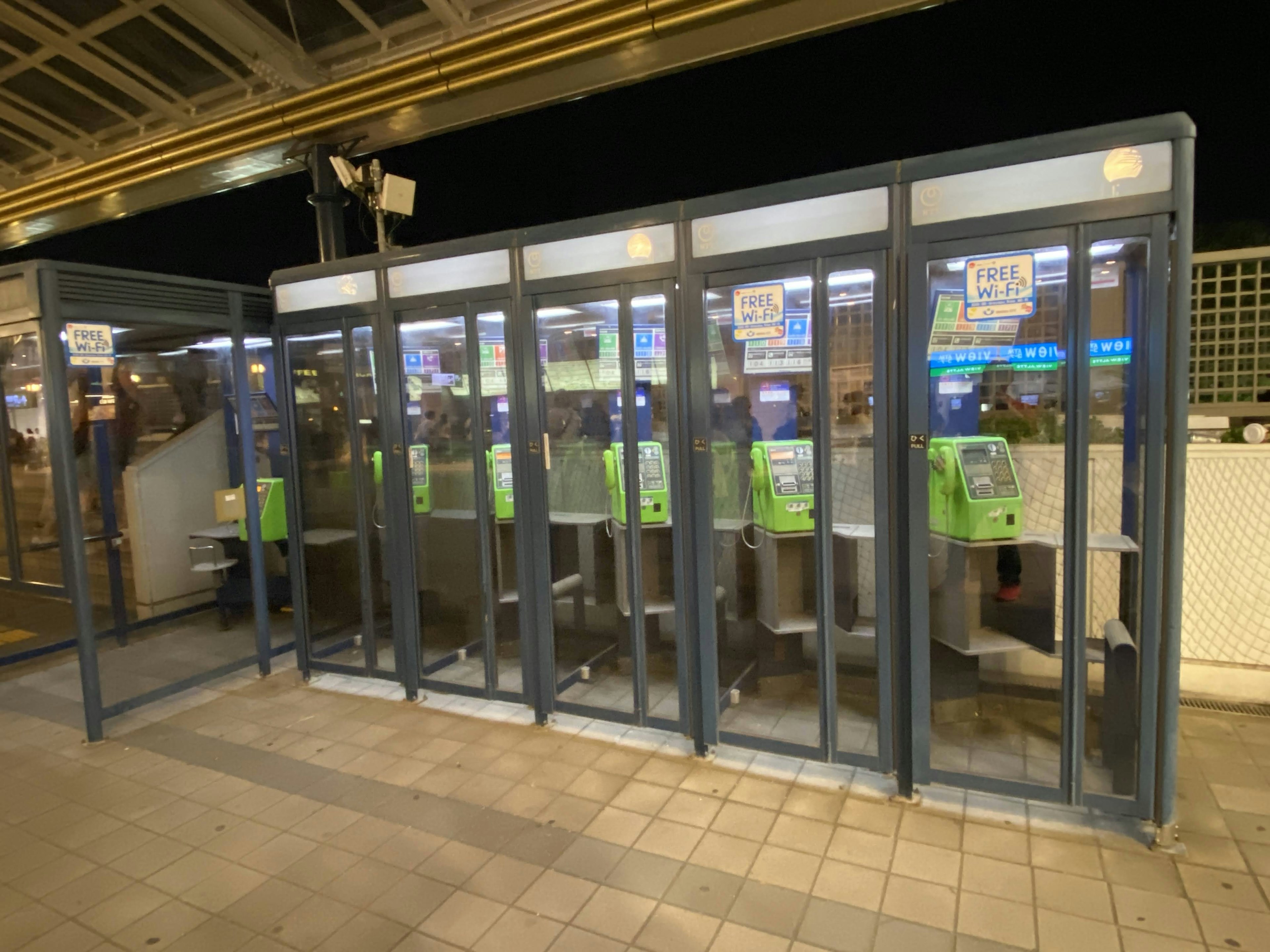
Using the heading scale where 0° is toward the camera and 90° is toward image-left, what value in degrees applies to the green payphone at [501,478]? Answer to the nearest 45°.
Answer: approximately 0°

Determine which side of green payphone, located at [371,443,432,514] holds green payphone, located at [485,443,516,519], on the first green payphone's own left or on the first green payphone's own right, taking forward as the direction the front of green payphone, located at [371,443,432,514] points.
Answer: on the first green payphone's own left

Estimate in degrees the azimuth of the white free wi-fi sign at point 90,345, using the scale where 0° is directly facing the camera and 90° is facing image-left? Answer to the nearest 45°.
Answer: approximately 0°

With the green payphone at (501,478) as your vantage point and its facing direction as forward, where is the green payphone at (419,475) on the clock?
the green payphone at (419,475) is roughly at 4 o'clock from the green payphone at (501,478).

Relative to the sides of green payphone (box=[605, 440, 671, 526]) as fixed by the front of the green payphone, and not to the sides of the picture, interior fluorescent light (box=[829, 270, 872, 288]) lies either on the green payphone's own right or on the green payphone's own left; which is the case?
on the green payphone's own left

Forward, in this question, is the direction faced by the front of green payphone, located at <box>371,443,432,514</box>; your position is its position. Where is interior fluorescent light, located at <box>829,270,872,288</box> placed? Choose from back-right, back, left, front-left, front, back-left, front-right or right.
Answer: front-left

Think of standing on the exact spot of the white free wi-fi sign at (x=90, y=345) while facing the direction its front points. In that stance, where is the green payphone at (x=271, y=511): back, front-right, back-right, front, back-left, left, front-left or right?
back-left

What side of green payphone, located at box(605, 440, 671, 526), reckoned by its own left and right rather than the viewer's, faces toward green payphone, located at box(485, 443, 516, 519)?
right

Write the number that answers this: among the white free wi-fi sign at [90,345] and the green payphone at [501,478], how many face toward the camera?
2

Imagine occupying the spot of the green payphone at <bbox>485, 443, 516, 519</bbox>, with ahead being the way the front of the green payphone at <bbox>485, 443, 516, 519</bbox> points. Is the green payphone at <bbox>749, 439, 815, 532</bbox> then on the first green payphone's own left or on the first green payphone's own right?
on the first green payphone's own left

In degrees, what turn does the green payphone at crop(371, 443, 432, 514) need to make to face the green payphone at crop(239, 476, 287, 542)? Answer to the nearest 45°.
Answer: approximately 135° to its right
